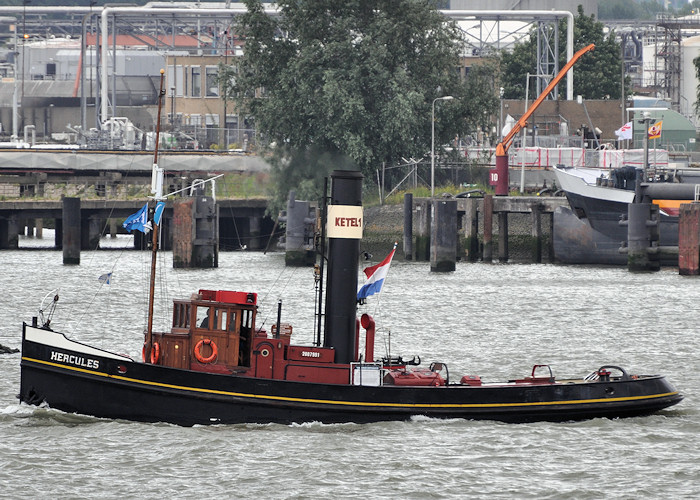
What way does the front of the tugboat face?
to the viewer's left
